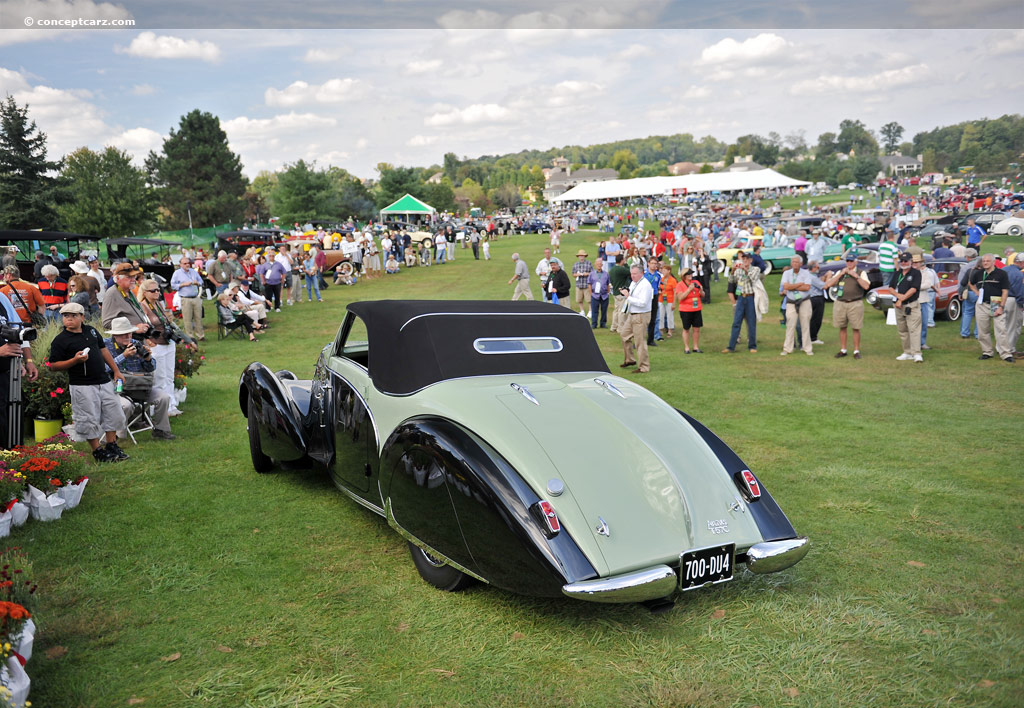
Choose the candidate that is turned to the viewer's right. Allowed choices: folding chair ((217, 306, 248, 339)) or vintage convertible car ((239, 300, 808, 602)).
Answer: the folding chair

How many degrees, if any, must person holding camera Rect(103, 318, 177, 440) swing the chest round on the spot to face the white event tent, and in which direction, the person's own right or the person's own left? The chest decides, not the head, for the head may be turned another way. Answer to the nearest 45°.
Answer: approximately 90° to the person's own left

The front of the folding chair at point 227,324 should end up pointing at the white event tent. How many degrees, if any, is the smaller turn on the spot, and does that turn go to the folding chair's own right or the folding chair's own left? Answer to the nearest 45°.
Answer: approximately 45° to the folding chair's own left

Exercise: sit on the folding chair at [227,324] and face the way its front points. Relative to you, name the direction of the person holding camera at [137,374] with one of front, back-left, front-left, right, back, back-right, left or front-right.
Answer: right

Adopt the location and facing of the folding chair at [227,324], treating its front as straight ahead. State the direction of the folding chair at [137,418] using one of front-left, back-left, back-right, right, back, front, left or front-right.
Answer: right

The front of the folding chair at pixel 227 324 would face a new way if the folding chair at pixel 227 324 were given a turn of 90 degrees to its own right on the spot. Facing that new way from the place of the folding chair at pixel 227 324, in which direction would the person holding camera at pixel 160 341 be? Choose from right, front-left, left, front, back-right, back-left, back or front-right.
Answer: front

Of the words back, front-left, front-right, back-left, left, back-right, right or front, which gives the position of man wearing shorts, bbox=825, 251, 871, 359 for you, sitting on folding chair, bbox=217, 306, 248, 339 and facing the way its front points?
front-right

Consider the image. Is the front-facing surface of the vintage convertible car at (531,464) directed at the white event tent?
no

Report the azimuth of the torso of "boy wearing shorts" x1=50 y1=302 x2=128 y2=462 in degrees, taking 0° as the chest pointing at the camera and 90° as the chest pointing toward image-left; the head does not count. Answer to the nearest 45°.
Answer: approximately 315°

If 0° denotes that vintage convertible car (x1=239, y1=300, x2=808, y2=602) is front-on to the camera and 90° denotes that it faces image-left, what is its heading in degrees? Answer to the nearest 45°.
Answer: approximately 135°

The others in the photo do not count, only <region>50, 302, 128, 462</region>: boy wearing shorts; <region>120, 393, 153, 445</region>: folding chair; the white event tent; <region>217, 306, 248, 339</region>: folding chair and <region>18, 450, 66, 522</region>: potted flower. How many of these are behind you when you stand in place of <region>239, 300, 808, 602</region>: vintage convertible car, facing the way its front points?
0

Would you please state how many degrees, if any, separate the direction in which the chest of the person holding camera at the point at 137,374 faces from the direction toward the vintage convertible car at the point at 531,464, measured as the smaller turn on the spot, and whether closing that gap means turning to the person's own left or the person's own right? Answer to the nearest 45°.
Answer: approximately 45° to the person's own right

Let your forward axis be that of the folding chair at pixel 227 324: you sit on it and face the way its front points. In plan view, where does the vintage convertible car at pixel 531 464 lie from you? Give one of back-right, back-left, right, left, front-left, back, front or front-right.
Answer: right

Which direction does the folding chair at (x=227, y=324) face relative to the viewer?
to the viewer's right

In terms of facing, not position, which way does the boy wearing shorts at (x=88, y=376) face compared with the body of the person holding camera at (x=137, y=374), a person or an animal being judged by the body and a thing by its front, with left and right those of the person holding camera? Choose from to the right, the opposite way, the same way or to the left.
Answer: the same way

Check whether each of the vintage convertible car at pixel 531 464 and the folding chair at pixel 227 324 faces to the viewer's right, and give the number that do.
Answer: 1

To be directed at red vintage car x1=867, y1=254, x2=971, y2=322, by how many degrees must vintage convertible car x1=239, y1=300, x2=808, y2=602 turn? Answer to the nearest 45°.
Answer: approximately 90° to its right
